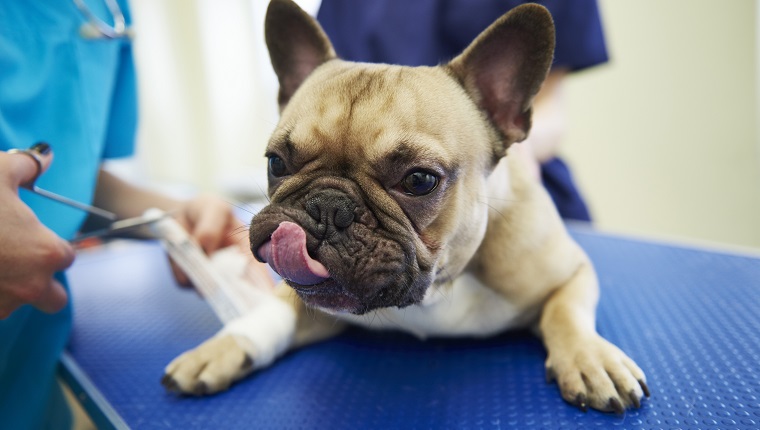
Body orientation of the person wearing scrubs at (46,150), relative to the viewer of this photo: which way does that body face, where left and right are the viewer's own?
facing the viewer and to the right of the viewer

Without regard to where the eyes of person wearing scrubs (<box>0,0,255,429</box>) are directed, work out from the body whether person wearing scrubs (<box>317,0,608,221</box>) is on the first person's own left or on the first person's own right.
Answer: on the first person's own left

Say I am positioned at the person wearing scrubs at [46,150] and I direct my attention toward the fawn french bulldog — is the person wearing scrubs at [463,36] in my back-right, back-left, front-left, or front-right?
front-left

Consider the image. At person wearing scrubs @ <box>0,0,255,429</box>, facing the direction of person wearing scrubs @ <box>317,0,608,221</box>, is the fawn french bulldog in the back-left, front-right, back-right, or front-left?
front-right

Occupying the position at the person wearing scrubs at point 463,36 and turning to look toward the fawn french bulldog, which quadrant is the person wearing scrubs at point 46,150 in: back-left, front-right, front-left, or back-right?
front-right

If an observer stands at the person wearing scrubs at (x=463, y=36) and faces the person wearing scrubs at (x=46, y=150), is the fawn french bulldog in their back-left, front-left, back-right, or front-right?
front-left
